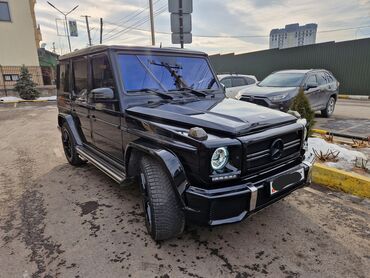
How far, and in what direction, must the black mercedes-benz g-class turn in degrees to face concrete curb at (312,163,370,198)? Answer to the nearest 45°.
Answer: approximately 45° to its left

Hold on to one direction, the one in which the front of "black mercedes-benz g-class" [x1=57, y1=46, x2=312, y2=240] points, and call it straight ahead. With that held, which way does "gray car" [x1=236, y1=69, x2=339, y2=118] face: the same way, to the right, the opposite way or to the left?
to the right

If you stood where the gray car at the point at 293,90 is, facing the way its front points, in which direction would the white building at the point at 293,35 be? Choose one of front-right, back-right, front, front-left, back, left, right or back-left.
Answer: back-right

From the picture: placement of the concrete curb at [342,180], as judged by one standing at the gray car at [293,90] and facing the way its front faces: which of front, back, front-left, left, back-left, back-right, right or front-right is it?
front-left

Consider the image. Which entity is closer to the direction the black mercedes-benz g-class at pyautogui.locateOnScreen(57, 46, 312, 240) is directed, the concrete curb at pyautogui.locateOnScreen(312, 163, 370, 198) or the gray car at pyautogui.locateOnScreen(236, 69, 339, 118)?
the concrete curb

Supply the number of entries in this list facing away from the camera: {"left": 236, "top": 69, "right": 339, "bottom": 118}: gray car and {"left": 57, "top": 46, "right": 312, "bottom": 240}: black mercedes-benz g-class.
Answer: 0

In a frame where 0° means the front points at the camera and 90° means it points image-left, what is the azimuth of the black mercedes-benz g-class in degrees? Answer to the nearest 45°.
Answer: approximately 315°

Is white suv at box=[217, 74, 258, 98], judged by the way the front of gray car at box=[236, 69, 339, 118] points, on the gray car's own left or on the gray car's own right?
on the gray car's own right

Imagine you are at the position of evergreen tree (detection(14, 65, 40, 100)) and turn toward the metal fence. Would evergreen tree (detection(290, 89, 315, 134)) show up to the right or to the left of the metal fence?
right

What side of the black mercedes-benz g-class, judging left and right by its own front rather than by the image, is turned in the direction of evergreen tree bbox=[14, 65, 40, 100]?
back

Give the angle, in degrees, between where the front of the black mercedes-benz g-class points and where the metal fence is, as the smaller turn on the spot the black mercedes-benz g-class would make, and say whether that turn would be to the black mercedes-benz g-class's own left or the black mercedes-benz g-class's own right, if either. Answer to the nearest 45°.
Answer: approximately 90° to the black mercedes-benz g-class's own left

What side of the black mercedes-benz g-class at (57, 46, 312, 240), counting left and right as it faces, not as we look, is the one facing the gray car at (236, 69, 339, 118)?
left
